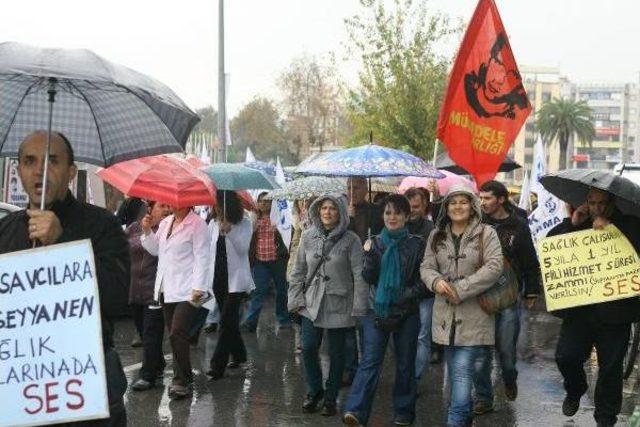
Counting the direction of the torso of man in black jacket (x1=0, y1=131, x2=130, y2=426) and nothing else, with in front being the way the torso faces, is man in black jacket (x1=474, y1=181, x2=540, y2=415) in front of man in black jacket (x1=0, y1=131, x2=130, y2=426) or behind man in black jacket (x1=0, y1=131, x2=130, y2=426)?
behind

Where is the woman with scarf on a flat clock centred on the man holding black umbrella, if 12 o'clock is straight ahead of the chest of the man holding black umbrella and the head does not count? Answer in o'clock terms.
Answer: The woman with scarf is roughly at 3 o'clock from the man holding black umbrella.

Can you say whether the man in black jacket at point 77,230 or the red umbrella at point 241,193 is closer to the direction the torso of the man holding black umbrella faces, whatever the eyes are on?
the man in black jacket

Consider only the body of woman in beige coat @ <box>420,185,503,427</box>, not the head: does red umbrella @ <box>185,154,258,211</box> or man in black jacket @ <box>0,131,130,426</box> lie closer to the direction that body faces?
the man in black jacket

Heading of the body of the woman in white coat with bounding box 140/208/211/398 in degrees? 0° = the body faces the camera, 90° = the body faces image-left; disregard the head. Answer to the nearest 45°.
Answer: approximately 45°
